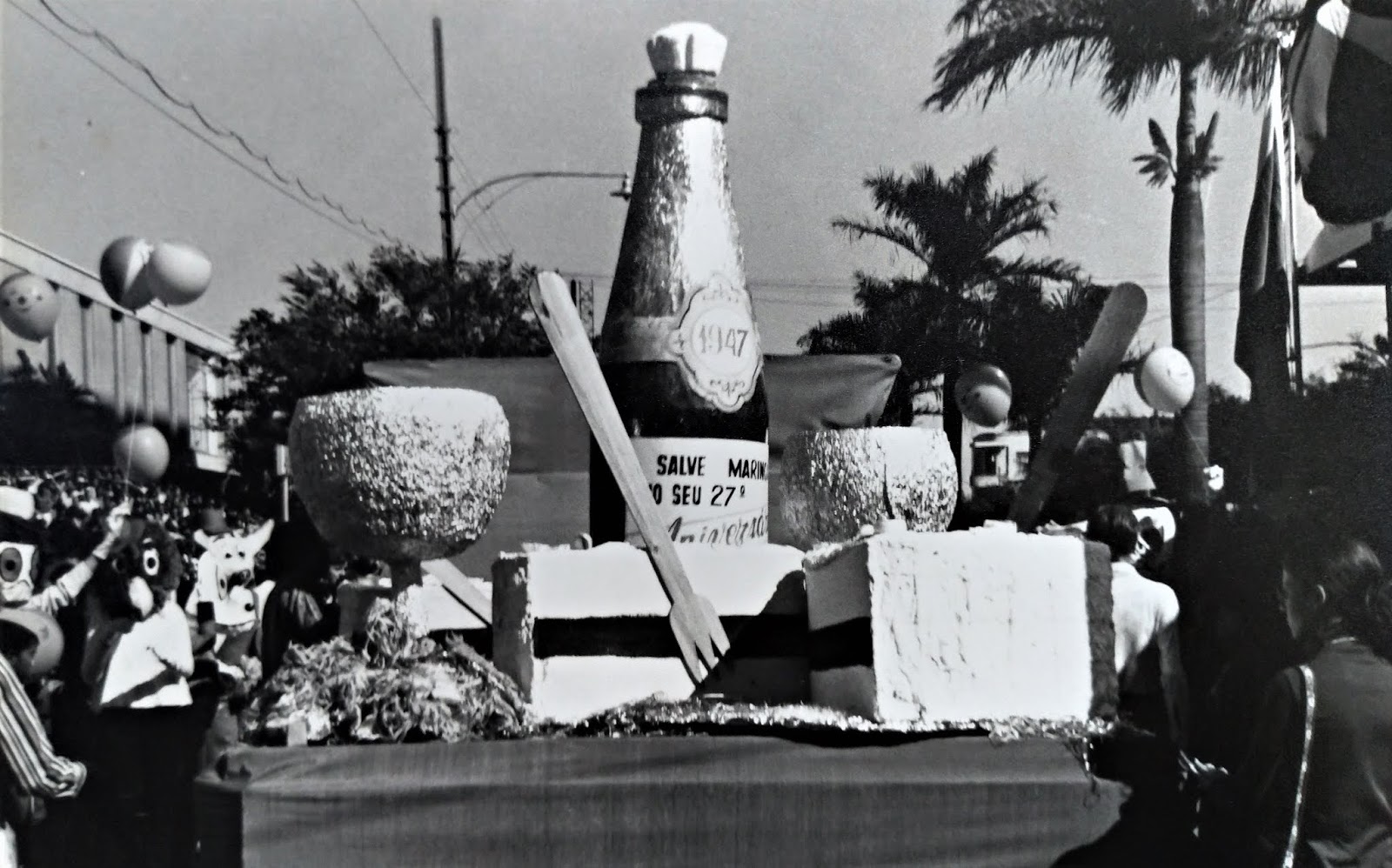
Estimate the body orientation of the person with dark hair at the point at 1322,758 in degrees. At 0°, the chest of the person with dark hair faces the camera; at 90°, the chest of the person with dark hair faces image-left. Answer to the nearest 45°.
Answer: approximately 135°

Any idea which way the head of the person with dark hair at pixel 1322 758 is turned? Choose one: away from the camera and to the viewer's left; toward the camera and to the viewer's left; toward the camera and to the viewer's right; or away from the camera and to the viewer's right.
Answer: away from the camera and to the viewer's left

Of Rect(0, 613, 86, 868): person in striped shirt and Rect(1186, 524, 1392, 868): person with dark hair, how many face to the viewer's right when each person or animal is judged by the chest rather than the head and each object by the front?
1

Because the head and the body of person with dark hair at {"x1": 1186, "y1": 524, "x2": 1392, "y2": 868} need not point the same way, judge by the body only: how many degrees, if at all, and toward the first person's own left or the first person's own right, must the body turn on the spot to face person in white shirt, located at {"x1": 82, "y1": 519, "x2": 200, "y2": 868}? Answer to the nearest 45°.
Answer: approximately 45° to the first person's own left

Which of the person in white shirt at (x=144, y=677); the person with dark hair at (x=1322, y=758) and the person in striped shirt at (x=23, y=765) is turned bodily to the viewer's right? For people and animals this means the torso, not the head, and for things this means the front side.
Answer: the person in striped shirt

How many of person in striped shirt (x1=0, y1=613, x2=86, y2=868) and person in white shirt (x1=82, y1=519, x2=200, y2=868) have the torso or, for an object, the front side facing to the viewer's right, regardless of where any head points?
1

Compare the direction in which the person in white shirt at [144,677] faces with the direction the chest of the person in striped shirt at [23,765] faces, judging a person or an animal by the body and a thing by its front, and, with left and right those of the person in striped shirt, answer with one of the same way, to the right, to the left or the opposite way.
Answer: to the right

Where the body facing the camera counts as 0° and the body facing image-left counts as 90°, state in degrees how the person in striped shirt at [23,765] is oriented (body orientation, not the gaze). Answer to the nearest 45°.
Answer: approximately 270°
